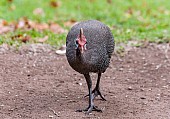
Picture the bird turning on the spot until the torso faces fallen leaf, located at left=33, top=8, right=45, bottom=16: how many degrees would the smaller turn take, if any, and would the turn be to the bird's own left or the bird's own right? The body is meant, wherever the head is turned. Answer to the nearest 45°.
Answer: approximately 180°

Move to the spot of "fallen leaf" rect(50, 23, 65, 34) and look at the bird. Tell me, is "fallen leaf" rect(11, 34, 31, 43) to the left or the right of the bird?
right

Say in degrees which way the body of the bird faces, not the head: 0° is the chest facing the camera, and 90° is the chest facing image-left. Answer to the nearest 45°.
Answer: approximately 0°

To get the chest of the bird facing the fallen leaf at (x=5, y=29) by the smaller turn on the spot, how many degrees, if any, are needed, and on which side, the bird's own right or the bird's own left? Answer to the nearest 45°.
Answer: approximately 135° to the bird's own right

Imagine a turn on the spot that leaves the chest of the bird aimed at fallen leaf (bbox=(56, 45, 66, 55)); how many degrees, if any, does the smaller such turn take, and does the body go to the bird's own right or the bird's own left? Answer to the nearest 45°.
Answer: approximately 180°

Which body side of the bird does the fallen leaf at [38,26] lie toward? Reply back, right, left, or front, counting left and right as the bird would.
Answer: back

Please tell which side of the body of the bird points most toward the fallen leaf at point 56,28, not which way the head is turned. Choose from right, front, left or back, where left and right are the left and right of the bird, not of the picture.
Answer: back
